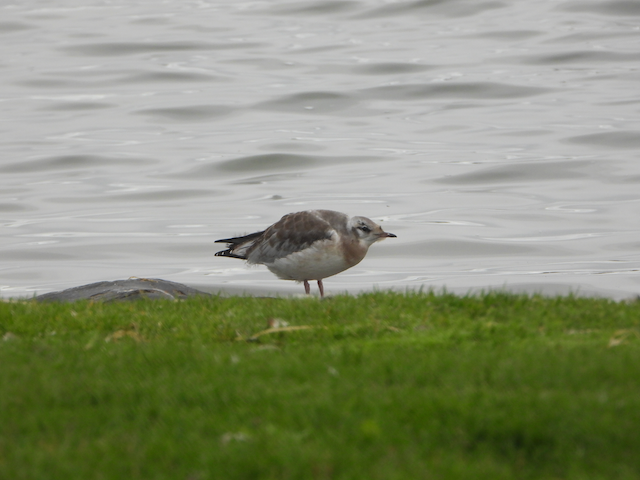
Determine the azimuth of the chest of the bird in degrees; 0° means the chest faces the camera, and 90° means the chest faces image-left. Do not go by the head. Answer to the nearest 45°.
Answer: approximately 270°

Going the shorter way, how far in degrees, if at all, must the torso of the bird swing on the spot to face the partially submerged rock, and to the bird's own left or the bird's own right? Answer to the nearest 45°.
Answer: approximately 180°
